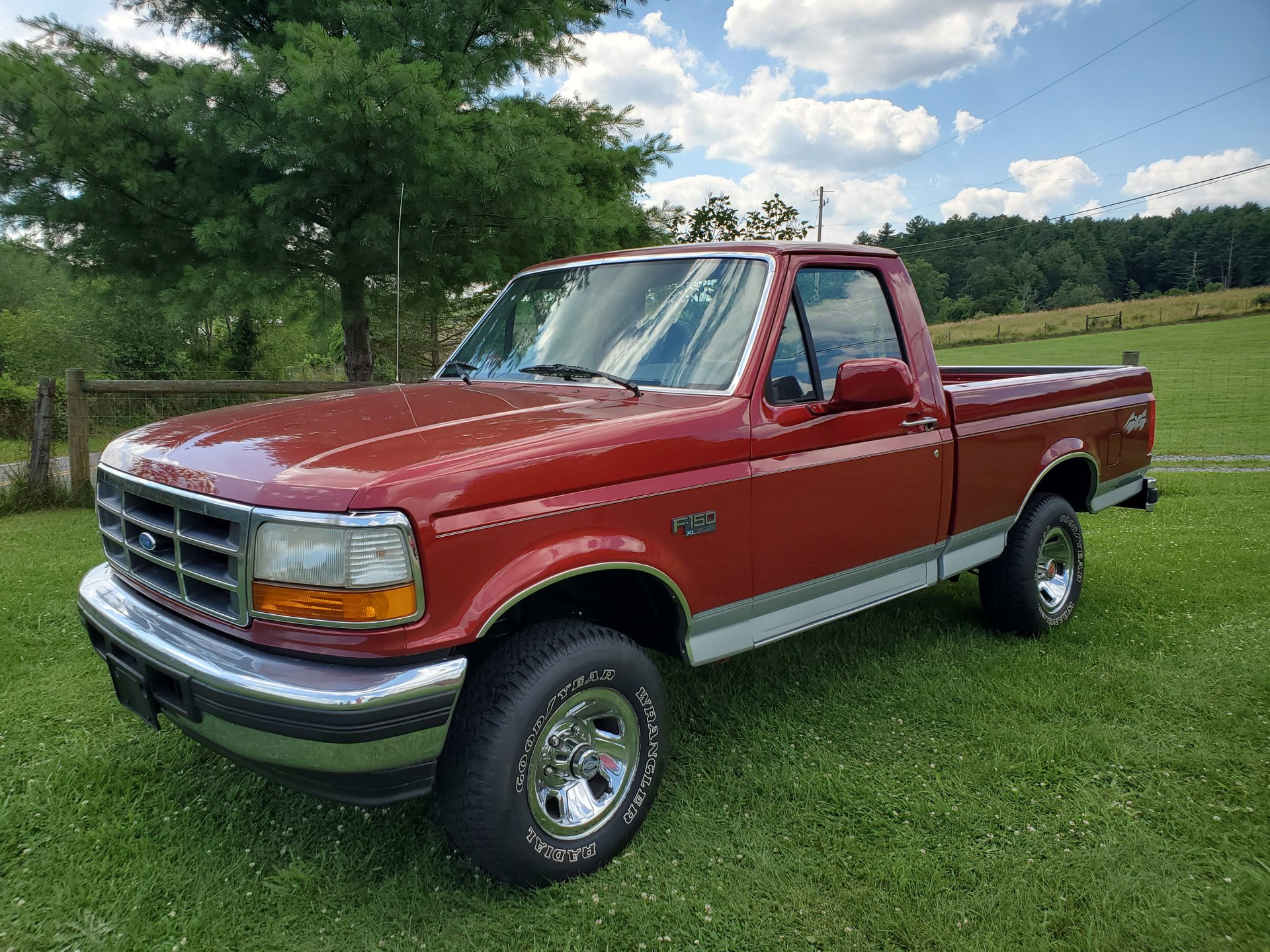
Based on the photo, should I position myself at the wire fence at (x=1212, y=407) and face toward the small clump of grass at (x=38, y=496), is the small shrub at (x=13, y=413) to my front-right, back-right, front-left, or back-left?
front-right

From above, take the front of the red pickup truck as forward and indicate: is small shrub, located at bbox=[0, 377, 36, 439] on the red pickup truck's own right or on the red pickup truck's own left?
on the red pickup truck's own right

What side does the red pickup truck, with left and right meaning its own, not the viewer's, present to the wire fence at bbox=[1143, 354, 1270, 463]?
back

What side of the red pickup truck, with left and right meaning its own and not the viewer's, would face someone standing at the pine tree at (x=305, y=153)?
right

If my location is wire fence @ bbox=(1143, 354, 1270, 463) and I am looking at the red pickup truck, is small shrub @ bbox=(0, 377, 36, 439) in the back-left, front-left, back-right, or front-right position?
front-right

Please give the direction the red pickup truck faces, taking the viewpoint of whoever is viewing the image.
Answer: facing the viewer and to the left of the viewer

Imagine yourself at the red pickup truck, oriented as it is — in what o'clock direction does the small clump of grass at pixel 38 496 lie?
The small clump of grass is roughly at 3 o'clock from the red pickup truck.
